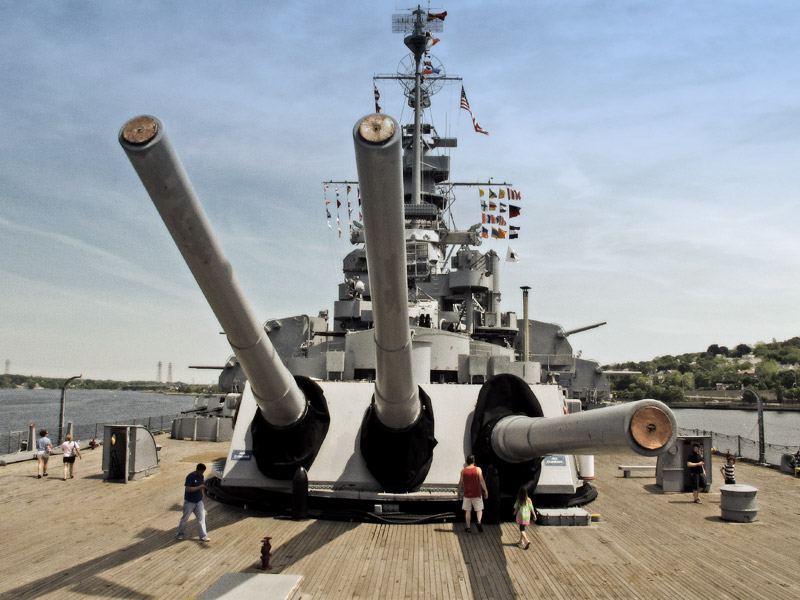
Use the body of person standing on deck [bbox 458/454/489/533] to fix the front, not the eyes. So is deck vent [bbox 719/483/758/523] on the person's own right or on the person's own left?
on the person's own right

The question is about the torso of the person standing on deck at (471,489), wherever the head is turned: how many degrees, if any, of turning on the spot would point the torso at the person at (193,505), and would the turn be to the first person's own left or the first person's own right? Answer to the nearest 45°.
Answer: approximately 90° to the first person's own left

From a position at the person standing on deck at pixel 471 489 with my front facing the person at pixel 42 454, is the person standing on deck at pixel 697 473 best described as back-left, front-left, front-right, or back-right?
back-right

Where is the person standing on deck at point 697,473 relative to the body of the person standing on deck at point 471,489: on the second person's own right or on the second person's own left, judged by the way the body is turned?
on the second person's own right

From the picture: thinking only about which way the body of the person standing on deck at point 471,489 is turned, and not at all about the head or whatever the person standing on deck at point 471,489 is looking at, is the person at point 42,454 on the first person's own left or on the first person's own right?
on the first person's own left

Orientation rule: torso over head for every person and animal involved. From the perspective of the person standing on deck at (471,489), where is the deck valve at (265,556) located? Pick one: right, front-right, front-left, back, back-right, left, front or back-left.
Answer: back-left

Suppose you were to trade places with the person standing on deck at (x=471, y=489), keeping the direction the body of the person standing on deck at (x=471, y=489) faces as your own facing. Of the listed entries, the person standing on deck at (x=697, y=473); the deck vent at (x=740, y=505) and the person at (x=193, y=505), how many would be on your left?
1

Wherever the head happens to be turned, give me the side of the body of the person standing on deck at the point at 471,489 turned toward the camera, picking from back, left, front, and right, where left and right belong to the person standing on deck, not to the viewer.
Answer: back
